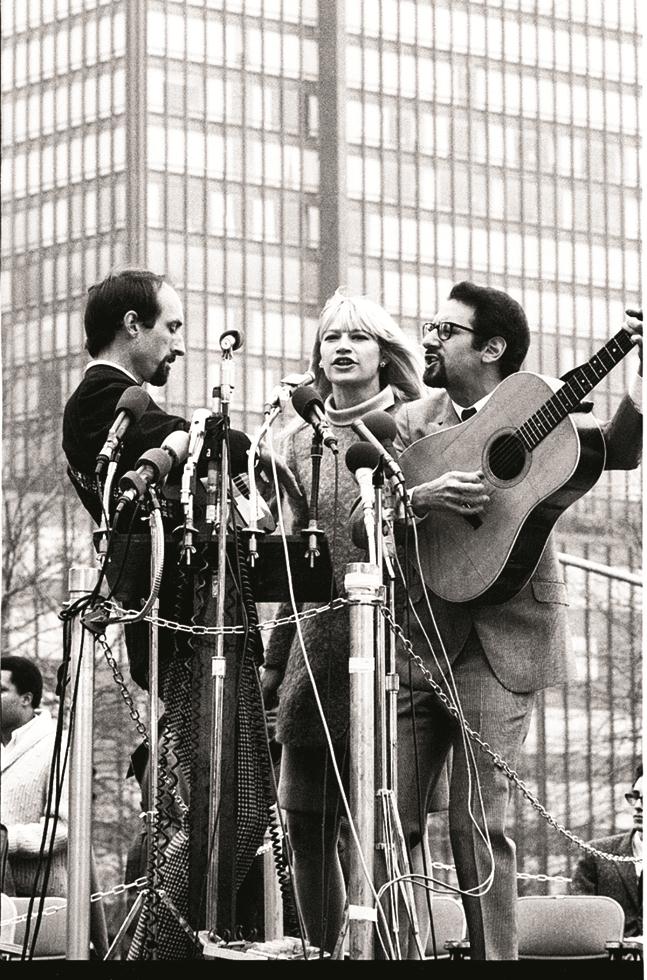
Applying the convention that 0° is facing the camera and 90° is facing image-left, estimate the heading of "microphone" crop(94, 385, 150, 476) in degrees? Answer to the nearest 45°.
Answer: approximately 225°

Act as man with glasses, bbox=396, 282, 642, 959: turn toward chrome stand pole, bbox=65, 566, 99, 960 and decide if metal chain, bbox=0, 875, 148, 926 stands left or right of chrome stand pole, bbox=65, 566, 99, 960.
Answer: right

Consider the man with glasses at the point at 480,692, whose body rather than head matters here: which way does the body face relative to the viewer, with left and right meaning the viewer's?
facing the viewer and to the left of the viewer

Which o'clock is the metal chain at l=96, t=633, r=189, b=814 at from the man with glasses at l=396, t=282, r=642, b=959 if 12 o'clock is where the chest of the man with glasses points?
The metal chain is roughly at 1 o'clock from the man with glasses.

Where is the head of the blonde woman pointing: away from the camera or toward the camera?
toward the camera

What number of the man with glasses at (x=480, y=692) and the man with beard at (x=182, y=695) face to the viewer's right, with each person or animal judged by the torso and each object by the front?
1

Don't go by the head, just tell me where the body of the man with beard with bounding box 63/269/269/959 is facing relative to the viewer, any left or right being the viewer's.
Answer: facing to the right of the viewer

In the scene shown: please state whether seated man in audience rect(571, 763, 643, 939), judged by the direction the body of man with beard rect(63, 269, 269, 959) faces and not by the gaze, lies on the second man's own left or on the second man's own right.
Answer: on the second man's own left

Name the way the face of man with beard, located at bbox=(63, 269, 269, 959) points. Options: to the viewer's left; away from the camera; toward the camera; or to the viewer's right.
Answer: to the viewer's right

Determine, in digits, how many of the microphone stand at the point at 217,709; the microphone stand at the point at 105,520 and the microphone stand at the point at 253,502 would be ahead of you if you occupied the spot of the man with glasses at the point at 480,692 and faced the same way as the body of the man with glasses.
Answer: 3
